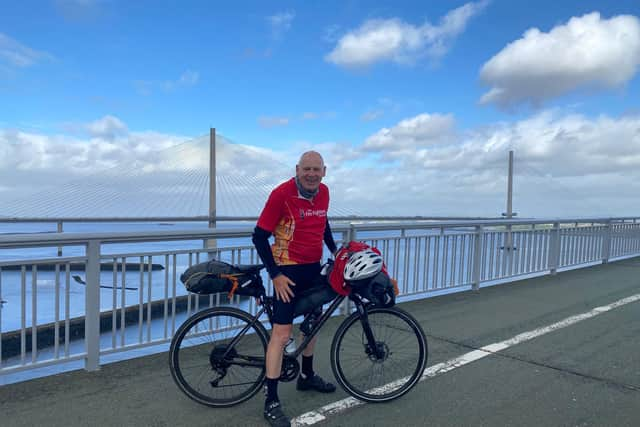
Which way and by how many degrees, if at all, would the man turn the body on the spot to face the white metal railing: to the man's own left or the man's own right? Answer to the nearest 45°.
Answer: approximately 180°

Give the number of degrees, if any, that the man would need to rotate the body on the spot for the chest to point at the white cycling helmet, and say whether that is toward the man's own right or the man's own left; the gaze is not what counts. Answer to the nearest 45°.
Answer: approximately 45° to the man's own left

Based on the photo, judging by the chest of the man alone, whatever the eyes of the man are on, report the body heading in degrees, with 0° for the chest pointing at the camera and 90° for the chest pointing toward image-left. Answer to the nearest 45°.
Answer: approximately 315°

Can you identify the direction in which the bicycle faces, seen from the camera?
facing to the right of the viewer
